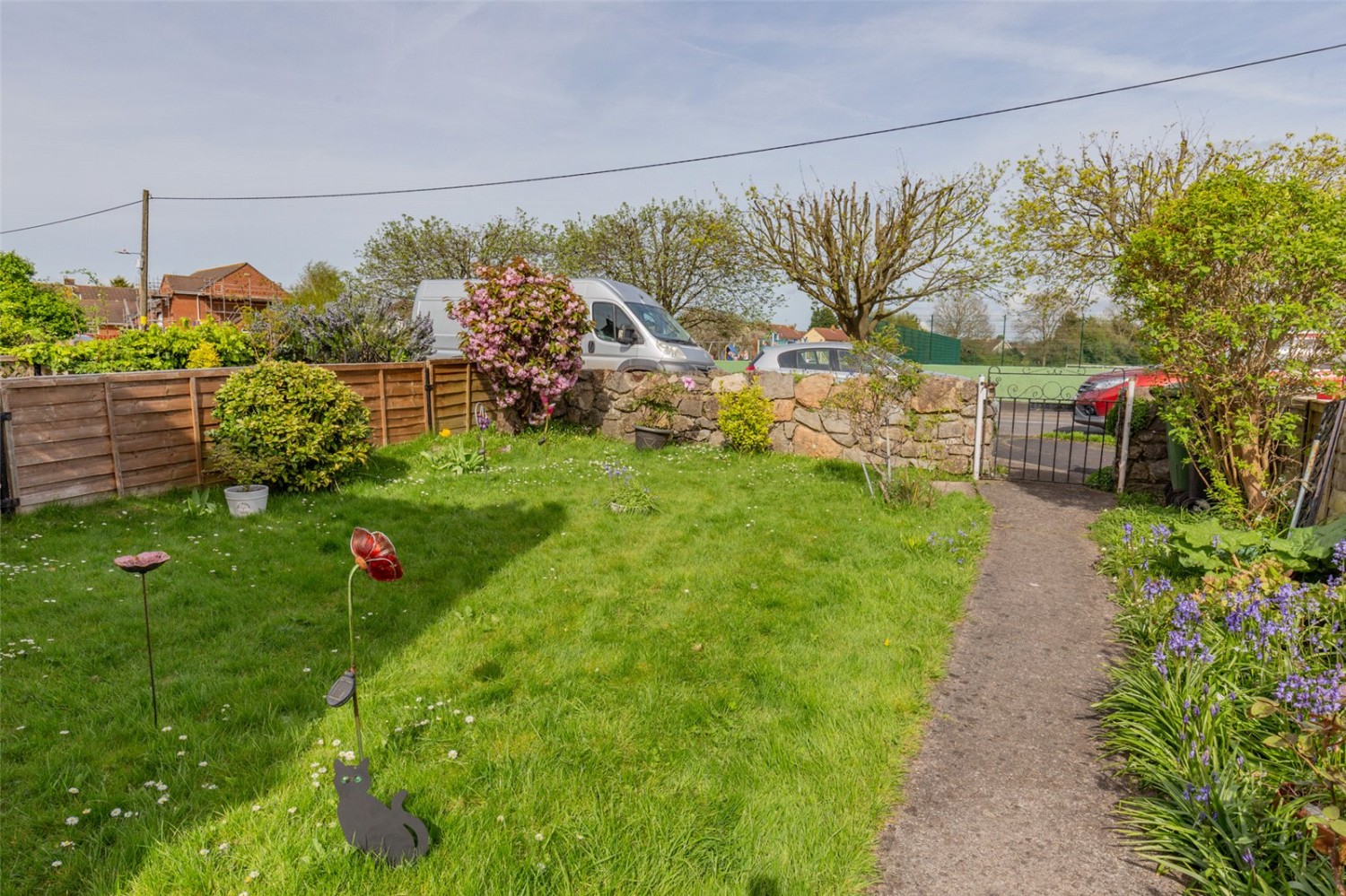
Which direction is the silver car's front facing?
to the viewer's right

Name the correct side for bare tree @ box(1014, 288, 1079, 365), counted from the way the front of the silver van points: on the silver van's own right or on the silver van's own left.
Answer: on the silver van's own left

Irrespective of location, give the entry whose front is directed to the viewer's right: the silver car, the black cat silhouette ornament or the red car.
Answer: the silver car

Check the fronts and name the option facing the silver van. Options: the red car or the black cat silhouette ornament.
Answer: the red car

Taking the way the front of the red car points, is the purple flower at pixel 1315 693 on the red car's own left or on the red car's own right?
on the red car's own left

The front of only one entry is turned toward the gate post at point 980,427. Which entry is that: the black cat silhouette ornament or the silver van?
the silver van

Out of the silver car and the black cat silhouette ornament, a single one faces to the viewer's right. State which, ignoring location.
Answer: the silver car

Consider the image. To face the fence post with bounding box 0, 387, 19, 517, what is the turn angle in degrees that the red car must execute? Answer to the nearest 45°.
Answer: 0° — it already faces it

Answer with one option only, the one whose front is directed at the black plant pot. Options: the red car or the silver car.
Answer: the red car

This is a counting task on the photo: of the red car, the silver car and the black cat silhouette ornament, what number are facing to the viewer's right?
1

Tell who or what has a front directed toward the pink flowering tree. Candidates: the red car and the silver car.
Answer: the red car

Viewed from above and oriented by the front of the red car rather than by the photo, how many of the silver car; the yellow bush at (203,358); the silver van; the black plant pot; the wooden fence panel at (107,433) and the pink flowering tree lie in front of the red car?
6

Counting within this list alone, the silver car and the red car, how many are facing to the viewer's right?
1

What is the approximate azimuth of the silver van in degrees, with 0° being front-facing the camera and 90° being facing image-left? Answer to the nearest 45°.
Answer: approximately 315°
